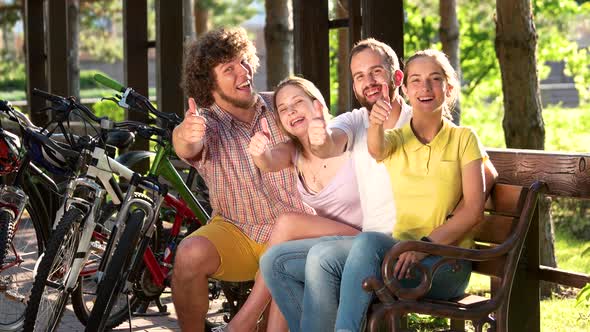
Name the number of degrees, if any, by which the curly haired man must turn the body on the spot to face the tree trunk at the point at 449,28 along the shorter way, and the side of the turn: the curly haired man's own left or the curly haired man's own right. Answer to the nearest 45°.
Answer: approximately 180°

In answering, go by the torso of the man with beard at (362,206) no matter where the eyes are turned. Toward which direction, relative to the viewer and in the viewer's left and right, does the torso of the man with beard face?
facing the viewer and to the left of the viewer

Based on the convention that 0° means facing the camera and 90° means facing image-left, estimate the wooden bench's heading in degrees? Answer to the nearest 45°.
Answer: approximately 45°

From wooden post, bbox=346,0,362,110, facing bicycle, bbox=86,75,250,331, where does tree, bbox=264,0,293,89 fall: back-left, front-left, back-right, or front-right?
back-right

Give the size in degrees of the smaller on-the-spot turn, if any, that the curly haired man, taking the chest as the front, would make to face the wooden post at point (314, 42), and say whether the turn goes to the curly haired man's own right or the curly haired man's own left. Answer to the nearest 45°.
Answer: approximately 180°

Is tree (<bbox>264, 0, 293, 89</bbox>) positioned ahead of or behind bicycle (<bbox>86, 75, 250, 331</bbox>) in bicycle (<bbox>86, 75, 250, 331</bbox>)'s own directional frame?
behind

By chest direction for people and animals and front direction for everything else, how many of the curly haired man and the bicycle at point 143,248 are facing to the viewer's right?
0

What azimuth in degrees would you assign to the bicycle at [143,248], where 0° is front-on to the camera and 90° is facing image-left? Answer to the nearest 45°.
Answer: approximately 45°

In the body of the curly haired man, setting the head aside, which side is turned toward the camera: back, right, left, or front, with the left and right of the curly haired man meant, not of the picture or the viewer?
front

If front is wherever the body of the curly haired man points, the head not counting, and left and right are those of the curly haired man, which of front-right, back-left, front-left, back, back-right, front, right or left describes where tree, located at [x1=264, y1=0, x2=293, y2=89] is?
back

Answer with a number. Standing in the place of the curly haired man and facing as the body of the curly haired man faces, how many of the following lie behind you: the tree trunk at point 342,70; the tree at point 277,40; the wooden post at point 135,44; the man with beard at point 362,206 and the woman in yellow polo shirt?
3

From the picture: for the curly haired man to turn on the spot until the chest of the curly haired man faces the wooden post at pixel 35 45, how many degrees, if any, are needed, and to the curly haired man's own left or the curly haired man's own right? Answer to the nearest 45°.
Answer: approximately 180°

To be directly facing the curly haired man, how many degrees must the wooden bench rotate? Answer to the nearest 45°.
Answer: approximately 90° to its right

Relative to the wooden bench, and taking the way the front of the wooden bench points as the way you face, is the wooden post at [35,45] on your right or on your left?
on your right

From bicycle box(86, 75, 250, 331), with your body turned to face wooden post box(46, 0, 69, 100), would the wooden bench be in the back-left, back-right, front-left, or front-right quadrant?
back-right

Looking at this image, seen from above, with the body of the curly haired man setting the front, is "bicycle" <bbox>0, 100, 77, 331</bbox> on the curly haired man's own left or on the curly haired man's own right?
on the curly haired man's own right
